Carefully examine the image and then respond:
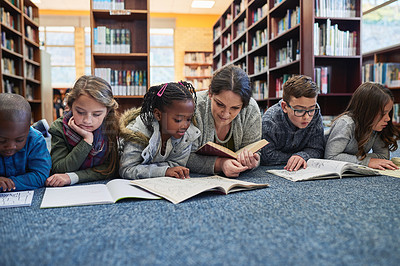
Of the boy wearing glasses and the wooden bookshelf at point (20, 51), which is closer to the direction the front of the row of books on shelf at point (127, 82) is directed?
the boy wearing glasses

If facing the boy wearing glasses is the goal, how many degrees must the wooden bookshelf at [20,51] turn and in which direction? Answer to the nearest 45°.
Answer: approximately 45° to its right

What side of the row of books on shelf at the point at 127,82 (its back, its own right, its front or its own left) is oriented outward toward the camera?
front

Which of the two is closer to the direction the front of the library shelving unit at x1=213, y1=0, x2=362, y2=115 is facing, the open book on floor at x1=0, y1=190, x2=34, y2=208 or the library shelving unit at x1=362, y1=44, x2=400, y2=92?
the open book on floor

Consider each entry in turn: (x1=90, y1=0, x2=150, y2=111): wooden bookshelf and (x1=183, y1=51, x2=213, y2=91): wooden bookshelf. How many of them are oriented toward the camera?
2

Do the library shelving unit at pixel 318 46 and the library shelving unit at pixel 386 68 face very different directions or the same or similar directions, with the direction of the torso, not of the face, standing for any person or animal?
same or similar directions

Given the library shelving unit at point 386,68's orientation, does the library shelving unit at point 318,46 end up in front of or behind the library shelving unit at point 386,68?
in front

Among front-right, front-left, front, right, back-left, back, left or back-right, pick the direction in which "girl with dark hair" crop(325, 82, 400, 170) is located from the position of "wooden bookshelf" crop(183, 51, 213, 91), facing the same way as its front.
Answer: front

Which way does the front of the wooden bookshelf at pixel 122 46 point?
toward the camera

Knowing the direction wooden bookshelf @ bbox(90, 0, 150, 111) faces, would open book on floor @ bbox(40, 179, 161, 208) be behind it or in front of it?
in front

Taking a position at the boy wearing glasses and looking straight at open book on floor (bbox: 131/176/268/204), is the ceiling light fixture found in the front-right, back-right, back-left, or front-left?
back-right

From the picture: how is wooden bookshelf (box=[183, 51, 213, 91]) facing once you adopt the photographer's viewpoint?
facing the viewer
